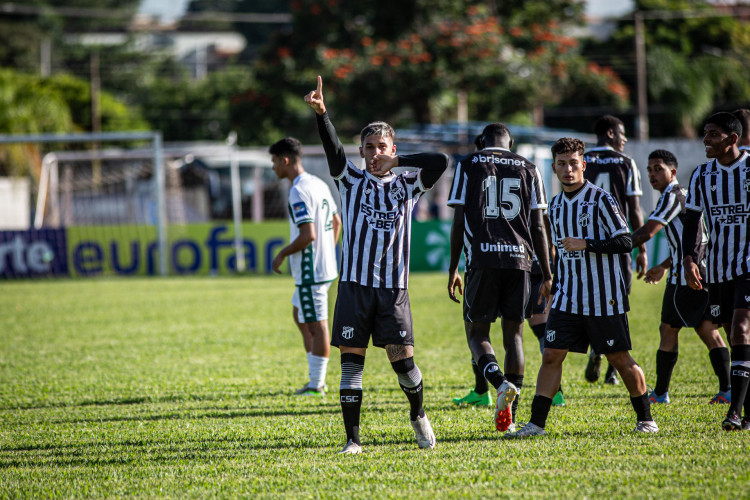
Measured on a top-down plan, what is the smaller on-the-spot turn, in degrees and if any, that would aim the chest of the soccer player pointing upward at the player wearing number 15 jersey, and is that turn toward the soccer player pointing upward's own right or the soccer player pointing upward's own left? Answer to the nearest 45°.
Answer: approximately 135° to the soccer player pointing upward's own left

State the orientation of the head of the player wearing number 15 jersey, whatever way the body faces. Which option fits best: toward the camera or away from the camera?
away from the camera

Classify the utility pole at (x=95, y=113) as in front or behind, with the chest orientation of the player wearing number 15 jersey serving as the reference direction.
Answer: in front

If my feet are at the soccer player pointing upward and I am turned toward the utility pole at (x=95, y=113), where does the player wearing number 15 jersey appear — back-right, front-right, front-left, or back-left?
front-right

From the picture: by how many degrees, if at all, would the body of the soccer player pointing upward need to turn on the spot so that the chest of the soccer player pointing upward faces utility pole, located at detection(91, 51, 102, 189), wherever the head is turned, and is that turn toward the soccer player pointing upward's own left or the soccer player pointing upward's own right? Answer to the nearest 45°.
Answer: approximately 180°

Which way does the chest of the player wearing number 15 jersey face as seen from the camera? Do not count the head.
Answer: away from the camera

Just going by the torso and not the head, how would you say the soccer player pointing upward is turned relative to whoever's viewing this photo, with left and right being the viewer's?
facing the viewer

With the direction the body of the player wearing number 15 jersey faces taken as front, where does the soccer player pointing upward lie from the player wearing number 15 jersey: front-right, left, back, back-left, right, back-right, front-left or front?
back-left

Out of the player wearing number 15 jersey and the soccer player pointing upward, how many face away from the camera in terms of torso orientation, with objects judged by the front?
1

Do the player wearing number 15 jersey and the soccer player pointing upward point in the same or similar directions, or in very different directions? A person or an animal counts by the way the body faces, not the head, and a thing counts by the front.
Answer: very different directions
